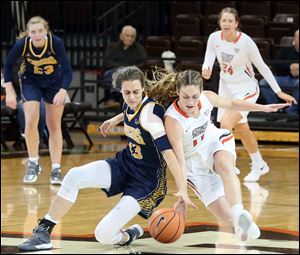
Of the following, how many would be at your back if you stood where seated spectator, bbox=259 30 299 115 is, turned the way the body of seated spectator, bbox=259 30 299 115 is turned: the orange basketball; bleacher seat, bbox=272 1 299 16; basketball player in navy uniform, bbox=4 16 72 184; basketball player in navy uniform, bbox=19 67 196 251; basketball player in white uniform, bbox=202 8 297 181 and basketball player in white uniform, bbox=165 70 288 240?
1

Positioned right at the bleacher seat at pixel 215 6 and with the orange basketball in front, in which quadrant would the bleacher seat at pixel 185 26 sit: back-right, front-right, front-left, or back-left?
front-right

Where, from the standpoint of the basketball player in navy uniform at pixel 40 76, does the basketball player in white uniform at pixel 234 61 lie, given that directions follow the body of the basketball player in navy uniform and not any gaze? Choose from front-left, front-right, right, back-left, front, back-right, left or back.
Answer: left

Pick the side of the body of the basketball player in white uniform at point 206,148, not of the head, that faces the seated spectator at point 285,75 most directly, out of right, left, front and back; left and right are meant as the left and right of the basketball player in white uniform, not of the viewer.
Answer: back

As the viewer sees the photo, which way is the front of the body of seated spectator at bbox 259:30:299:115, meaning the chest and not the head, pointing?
toward the camera

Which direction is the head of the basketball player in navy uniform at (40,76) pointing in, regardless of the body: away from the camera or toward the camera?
toward the camera

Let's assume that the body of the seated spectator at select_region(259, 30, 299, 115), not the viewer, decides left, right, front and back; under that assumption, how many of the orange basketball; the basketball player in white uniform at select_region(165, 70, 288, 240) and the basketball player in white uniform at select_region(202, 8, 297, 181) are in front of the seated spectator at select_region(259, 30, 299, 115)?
3

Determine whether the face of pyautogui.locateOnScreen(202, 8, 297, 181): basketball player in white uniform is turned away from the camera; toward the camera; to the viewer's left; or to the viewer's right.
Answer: toward the camera
